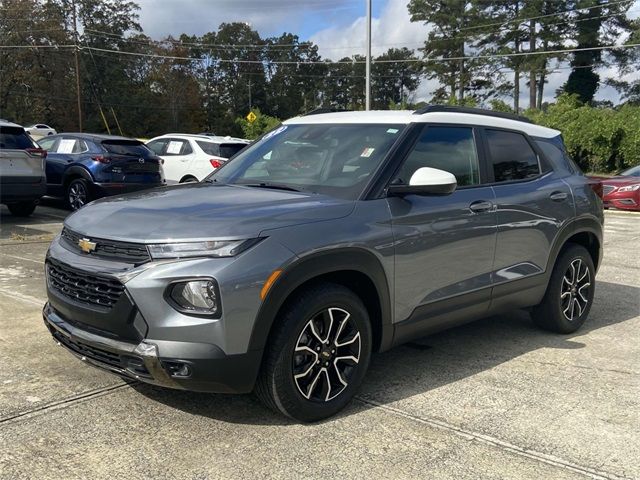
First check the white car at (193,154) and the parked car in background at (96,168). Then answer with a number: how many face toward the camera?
0

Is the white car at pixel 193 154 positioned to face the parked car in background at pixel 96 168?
no

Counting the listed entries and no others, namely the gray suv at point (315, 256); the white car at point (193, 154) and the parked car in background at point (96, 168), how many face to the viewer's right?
0

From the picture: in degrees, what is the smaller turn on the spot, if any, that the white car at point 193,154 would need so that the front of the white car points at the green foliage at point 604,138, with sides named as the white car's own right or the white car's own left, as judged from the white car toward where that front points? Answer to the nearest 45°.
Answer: approximately 90° to the white car's own right

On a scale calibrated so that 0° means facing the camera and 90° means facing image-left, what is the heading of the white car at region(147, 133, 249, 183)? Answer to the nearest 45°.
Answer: approximately 135°

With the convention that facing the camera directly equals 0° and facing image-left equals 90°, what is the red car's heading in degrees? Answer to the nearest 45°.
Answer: approximately 45°

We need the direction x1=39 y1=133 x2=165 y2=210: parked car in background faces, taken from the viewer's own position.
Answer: facing away from the viewer and to the left of the viewer

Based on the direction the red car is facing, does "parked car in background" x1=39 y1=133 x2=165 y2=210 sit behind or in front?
in front

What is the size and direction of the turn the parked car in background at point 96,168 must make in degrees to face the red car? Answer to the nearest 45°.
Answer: approximately 135° to its right

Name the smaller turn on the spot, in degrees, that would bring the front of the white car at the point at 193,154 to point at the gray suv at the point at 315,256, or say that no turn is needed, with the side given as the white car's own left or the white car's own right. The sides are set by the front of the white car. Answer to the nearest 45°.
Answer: approximately 135° to the white car's own left

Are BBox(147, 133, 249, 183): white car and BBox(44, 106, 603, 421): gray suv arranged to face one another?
no

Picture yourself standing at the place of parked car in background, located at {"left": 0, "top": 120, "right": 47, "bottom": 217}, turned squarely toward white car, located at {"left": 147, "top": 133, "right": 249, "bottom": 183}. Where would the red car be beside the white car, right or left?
right

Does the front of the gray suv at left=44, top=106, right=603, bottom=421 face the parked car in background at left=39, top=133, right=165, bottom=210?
no

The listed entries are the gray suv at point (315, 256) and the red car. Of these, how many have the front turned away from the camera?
0

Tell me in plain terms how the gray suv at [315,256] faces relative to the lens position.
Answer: facing the viewer and to the left of the viewer

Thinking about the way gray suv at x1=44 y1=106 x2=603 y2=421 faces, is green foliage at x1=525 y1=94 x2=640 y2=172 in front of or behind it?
behind
